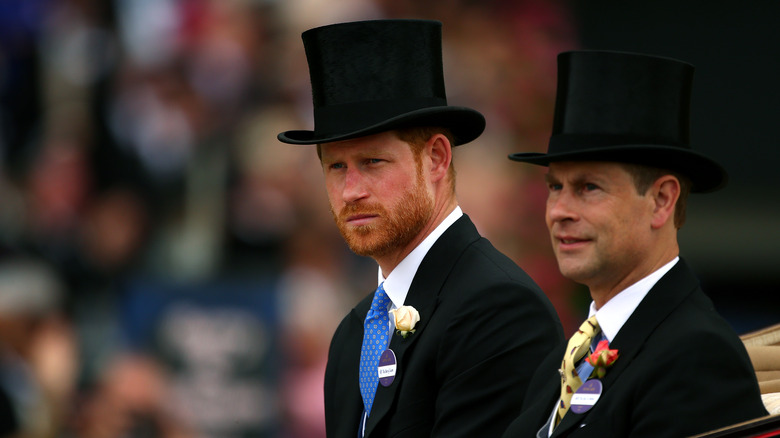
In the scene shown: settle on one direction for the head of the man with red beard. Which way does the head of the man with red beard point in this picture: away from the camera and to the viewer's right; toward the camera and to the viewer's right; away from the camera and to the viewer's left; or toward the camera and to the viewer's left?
toward the camera and to the viewer's left

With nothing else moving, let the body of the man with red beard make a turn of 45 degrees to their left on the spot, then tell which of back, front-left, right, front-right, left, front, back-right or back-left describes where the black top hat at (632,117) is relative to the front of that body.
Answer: front-left
